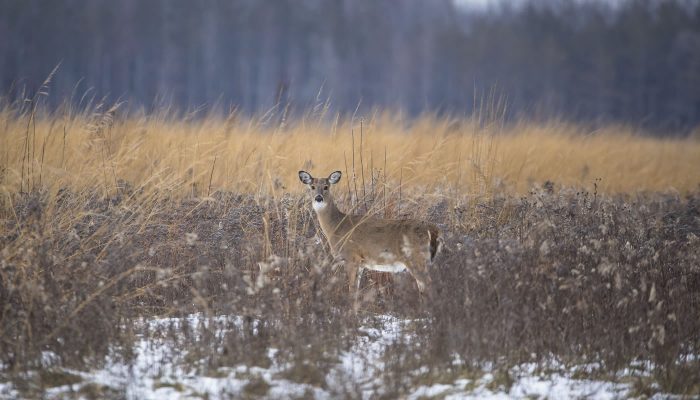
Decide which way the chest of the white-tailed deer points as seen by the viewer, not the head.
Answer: to the viewer's left
